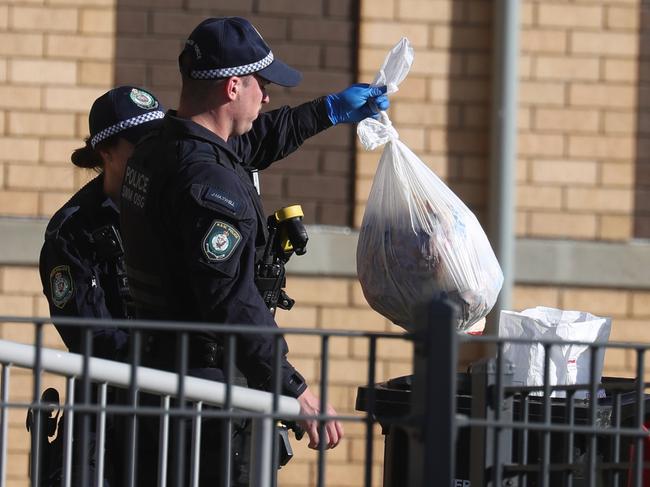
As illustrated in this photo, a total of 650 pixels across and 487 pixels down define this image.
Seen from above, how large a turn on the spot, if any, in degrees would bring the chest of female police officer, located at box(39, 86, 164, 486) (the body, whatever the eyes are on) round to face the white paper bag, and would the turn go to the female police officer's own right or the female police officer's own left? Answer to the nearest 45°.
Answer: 0° — they already face it

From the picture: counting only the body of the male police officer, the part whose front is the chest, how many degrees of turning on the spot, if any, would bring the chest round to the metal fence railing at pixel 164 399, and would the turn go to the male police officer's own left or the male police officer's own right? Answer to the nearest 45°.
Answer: approximately 135° to the male police officer's own right

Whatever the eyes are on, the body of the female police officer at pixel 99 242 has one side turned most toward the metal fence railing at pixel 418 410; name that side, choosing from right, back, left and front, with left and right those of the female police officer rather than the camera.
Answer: front

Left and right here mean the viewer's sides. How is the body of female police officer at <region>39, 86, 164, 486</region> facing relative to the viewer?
facing the viewer and to the right of the viewer

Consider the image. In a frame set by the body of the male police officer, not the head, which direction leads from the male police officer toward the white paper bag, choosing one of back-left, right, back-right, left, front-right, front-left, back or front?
front-right

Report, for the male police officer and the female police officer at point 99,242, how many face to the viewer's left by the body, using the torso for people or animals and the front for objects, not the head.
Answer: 0

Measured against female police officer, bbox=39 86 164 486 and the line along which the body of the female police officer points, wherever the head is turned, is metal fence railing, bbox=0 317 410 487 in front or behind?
in front

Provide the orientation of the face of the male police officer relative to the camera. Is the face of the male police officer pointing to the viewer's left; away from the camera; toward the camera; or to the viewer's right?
to the viewer's right

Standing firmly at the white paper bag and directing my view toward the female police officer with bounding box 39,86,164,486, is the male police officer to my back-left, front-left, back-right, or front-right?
front-left

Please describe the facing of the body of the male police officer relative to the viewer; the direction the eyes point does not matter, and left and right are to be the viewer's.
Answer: facing away from the viewer and to the right of the viewer

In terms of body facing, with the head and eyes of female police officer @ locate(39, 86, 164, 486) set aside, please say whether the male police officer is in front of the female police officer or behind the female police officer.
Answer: in front
